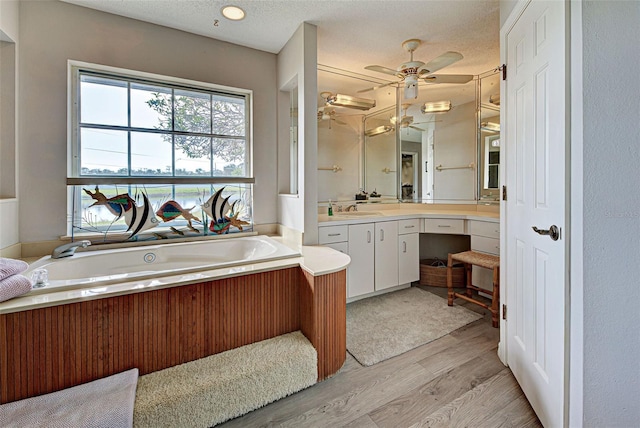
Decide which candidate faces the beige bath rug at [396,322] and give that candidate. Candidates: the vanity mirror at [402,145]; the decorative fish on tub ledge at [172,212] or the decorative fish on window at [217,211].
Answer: the vanity mirror

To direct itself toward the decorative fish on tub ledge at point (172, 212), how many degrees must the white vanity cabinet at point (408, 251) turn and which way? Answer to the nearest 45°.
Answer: approximately 90° to its right

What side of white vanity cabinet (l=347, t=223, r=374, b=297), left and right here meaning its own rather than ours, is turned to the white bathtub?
right

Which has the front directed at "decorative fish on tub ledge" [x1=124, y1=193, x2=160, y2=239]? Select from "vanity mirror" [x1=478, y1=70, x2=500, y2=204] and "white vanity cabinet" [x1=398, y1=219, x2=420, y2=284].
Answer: the vanity mirror

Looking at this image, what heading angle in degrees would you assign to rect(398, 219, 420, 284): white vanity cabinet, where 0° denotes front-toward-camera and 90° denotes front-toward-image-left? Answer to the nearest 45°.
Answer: approximately 315°

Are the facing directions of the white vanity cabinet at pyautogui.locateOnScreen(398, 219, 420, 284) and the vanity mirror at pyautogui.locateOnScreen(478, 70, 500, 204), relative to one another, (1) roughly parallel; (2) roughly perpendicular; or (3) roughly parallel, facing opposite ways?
roughly perpendicular
